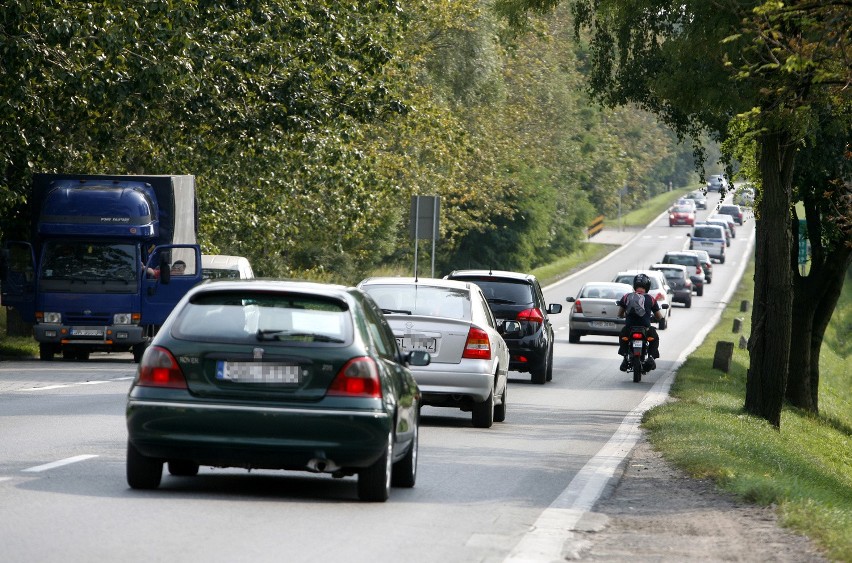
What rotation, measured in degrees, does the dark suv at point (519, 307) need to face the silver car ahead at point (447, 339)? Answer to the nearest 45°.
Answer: approximately 180°

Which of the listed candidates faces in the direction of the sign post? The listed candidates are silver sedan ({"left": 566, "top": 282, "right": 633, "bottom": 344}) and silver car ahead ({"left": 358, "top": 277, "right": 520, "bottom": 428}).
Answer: the silver car ahead

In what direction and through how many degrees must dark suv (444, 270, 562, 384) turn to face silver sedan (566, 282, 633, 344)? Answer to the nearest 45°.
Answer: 0° — it already faces it

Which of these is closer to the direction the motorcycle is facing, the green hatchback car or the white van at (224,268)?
the white van

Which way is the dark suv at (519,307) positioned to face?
away from the camera

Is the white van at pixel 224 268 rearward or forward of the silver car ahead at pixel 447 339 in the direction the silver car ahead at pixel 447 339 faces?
forward

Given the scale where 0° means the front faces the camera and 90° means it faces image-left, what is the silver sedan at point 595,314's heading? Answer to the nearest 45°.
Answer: approximately 180°

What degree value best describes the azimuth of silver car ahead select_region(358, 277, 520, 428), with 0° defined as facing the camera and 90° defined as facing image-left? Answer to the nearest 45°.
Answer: approximately 180°

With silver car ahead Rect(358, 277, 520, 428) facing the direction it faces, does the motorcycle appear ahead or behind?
ahead

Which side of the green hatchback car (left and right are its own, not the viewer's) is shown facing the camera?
back

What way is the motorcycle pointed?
away from the camera

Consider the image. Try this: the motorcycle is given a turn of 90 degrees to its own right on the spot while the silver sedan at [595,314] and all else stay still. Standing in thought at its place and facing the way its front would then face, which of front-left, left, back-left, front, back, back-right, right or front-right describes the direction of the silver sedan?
left

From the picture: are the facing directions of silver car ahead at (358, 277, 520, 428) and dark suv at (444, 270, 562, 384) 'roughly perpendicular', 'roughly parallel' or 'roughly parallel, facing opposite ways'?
roughly parallel

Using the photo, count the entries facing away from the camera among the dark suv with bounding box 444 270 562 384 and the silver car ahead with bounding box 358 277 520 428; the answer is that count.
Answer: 2
